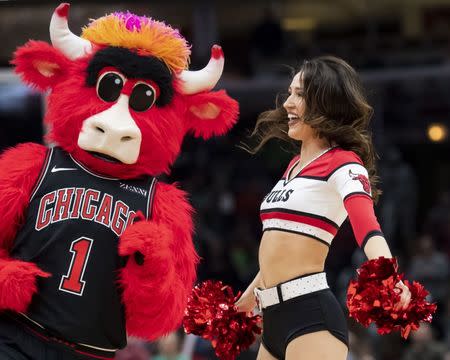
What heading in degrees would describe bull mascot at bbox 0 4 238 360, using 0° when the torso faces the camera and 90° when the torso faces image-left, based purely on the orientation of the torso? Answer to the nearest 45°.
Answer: approximately 0°

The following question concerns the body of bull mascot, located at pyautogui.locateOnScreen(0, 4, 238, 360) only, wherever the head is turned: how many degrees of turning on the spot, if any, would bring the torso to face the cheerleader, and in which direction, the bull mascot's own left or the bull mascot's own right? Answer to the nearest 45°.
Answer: approximately 45° to the bull mascot's own left

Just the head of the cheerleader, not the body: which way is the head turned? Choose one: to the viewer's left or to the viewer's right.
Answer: to the viewer's left
